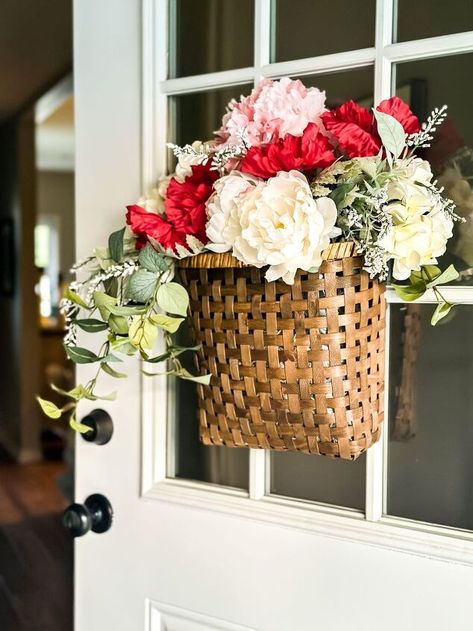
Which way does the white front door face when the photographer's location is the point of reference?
facing the viewer and to the left of the viewer
